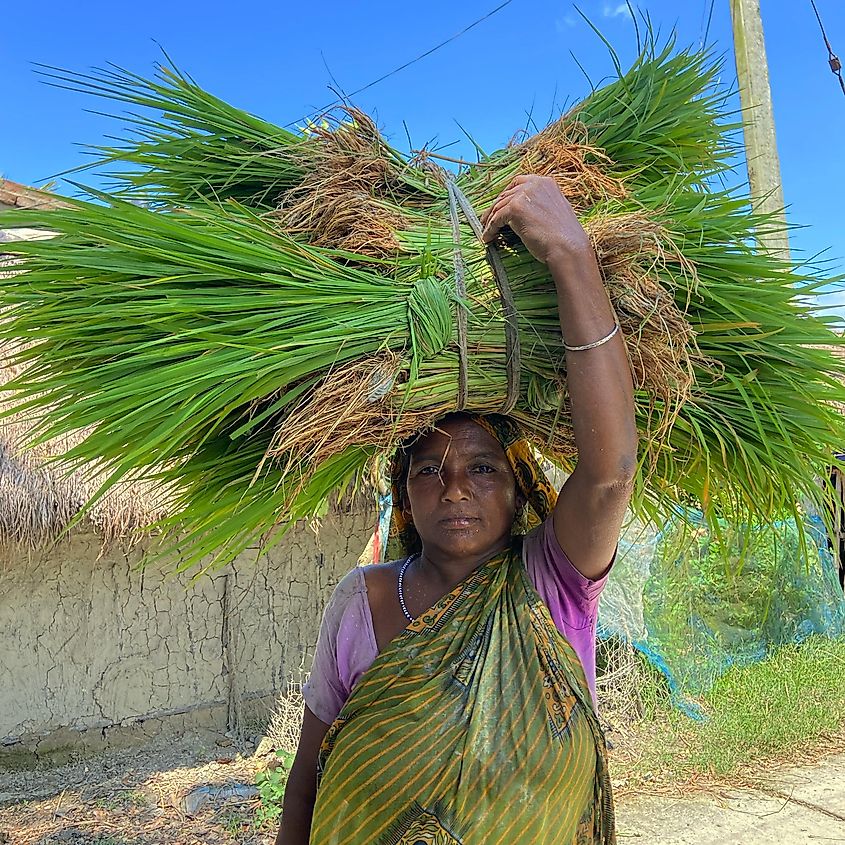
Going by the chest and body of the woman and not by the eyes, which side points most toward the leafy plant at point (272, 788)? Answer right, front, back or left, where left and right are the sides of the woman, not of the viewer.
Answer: back

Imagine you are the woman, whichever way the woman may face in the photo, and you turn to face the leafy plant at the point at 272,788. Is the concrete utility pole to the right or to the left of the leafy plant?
right

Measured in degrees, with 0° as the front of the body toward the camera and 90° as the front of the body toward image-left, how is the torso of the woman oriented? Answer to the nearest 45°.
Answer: approximately 0°

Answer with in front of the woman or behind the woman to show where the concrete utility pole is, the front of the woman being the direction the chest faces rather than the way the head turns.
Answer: behind
